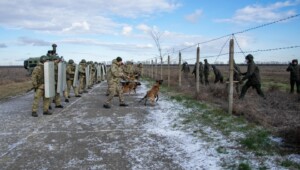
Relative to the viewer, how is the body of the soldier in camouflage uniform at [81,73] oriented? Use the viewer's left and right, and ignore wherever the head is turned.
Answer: facing to the right of the viewer

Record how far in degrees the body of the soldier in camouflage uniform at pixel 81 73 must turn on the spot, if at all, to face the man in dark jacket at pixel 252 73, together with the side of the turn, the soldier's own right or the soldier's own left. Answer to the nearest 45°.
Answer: approximately 45° to the soldier's own right

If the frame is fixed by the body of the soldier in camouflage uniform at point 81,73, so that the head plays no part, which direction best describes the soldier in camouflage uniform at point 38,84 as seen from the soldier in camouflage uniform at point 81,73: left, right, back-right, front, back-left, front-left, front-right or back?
right

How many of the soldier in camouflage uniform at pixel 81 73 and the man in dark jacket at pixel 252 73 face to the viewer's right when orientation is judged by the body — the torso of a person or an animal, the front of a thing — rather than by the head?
1

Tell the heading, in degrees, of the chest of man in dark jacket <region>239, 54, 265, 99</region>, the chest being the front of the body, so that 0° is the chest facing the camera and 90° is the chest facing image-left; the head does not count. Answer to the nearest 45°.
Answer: approximately 90°

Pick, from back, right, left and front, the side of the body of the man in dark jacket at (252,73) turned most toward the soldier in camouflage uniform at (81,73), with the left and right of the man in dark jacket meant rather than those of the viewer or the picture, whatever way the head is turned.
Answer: front

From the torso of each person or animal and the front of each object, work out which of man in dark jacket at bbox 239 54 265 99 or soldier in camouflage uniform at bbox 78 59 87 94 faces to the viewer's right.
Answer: the soldier in camouflage uniform

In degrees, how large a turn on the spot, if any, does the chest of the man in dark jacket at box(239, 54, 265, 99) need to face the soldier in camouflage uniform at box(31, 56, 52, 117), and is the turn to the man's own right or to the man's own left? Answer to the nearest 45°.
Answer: approximately 45° to the man's own left

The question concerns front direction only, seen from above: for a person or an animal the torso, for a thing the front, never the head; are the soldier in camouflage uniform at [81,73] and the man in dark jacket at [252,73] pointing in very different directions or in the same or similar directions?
very different directions
